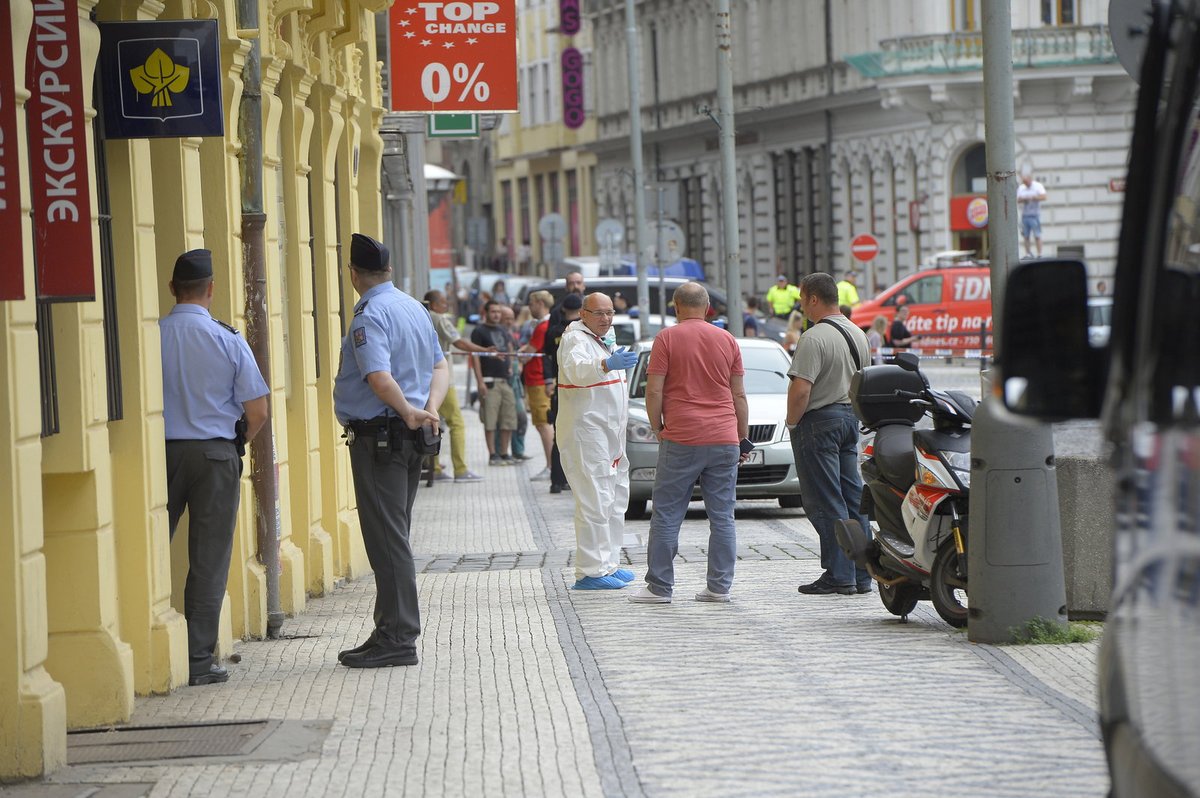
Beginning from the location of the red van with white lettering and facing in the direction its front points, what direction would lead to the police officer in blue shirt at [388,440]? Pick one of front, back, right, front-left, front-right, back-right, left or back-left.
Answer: left

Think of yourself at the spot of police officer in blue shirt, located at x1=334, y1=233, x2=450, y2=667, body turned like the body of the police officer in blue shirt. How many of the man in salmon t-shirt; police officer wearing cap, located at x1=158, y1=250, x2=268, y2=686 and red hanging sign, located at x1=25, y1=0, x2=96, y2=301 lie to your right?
1

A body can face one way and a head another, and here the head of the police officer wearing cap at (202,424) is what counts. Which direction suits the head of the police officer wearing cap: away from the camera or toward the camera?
away from the camera

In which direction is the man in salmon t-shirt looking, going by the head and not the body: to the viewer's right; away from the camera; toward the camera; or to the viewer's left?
away from the camera

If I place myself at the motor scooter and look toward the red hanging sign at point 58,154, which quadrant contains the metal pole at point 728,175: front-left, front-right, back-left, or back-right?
back-right

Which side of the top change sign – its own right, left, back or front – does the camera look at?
front

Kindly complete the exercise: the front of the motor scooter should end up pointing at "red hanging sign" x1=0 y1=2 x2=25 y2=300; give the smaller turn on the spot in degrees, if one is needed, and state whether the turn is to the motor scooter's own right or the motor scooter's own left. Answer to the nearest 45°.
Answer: approximately 90° to the motor scooter's own right

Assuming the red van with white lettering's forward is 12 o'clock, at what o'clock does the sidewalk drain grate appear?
The sidewalk drain grate is roughly at 9 o'clock from the red van with white lettering.

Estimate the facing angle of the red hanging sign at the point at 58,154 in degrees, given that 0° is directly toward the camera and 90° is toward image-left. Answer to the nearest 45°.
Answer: approximately 0°
